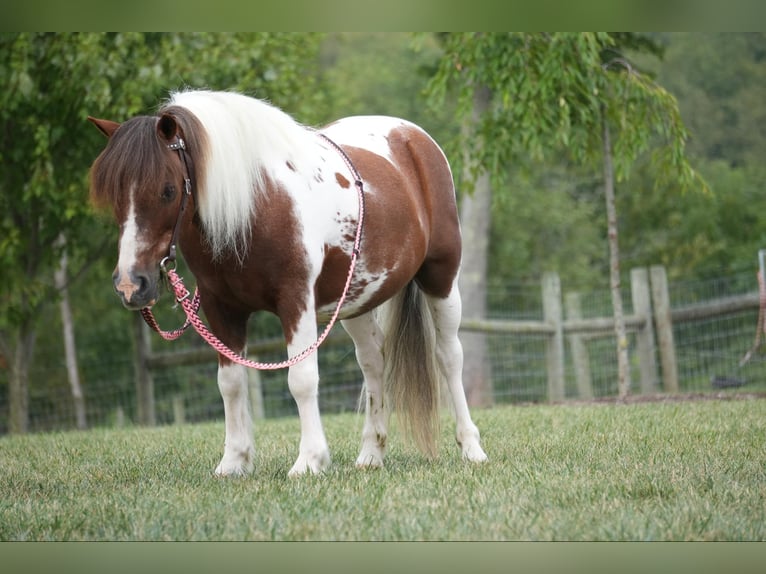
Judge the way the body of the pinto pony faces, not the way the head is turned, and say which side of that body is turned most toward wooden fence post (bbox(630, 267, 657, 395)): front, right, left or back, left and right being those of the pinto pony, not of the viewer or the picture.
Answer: back

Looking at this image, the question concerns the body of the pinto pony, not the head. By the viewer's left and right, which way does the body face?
facing the viewer and to the left of the viewer

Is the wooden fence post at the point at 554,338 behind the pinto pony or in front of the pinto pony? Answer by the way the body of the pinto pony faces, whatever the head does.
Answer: behind

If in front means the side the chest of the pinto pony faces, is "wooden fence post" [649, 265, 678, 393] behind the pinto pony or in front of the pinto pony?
behind

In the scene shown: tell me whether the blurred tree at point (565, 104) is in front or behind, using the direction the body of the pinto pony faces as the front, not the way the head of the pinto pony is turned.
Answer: behind

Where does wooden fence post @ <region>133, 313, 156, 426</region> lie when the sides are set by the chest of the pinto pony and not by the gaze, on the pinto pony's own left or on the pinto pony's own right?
on the pinto pony's own right

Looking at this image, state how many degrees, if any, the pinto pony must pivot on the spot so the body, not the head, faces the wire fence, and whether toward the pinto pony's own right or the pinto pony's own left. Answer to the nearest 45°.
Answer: approximately 135° to the pinto pony's own right

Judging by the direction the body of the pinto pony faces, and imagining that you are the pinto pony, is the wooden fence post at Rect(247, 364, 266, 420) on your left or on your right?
on your right
